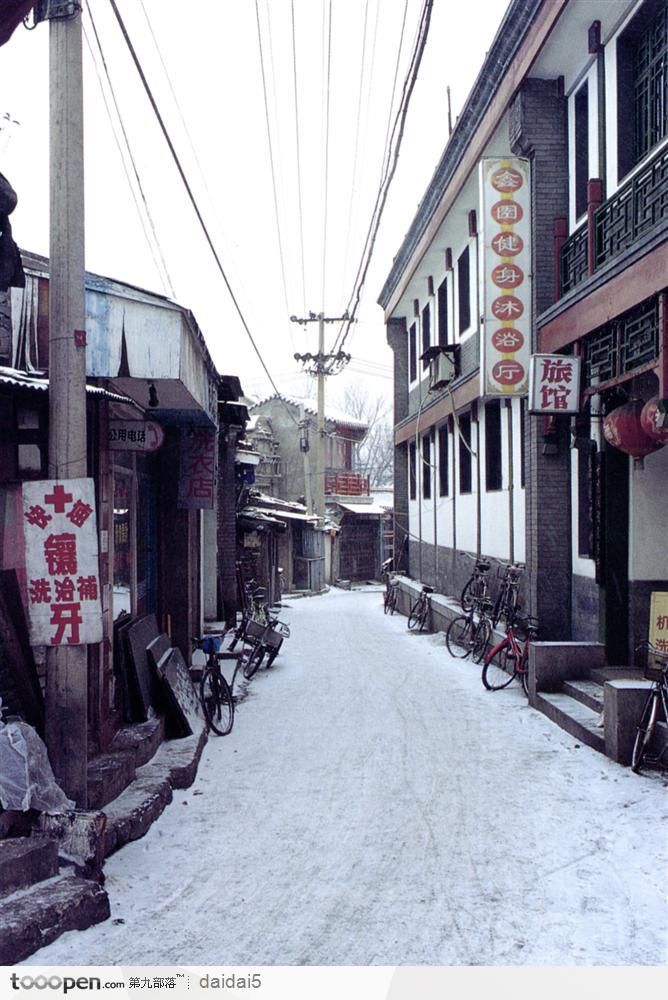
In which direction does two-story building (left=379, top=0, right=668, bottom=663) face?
to the viewer's left

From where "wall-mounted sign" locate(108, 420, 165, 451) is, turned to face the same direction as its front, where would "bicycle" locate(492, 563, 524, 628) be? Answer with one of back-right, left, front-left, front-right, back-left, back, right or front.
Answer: back-left

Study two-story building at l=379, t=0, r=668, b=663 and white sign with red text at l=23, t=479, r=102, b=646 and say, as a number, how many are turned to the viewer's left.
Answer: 1

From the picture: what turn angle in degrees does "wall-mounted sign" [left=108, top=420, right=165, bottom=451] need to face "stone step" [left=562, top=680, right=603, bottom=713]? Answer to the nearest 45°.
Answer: approximately 90° to its left

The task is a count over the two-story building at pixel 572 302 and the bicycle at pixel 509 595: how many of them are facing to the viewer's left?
1

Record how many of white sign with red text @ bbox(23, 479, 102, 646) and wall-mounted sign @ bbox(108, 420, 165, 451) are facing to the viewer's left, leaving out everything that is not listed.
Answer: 0
